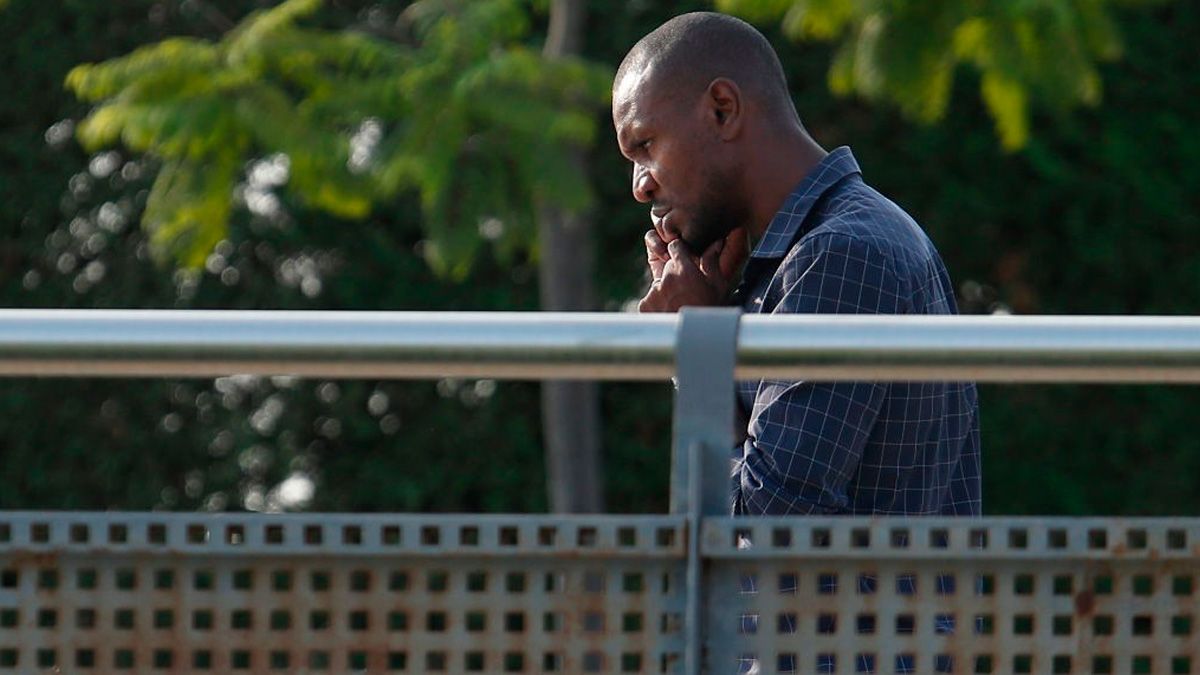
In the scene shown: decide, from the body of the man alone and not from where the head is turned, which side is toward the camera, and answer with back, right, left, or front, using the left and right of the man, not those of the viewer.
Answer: left

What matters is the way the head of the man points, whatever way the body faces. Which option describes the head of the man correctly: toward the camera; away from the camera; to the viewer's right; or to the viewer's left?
to the viewer's left

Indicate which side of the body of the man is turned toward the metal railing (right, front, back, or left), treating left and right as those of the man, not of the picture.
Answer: left

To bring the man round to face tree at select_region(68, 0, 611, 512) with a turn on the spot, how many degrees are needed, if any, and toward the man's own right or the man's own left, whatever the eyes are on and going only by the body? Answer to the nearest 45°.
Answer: approximately 45° to the man's own right
